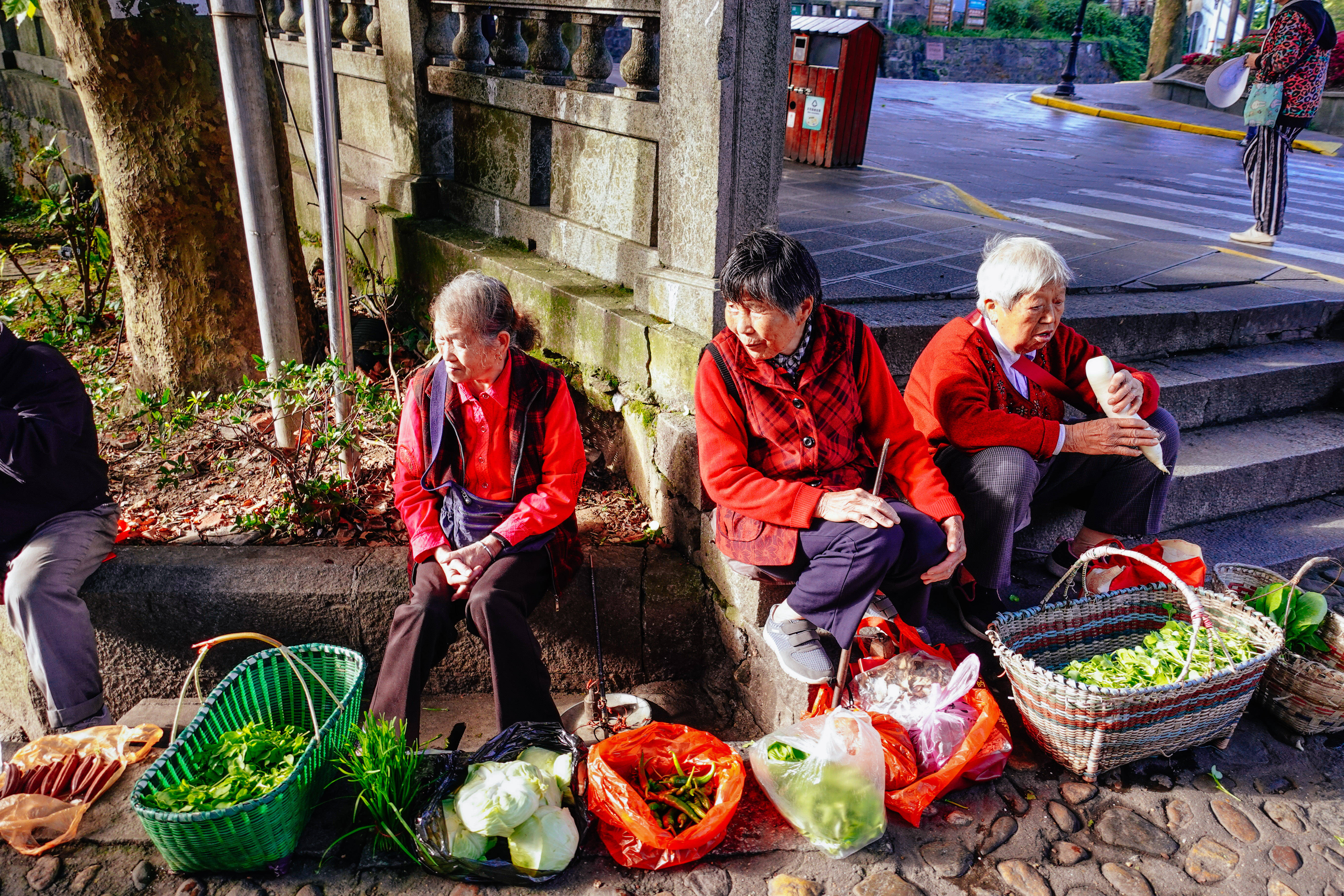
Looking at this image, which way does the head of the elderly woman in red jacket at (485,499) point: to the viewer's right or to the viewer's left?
to the viewer's left

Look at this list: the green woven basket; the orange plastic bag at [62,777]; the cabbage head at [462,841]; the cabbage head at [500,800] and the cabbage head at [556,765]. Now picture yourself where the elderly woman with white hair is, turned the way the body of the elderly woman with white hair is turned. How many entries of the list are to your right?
5

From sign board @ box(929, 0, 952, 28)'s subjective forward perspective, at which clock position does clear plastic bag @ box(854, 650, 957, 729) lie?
The clear plastic bag is roughly at 12 o'clock from the sign board.

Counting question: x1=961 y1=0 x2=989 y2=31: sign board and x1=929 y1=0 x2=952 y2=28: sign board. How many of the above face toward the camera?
2

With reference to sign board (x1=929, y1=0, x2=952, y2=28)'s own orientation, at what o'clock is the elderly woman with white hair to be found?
The elderly woman with white hair is roughly at 12 o'clock from the sign board.

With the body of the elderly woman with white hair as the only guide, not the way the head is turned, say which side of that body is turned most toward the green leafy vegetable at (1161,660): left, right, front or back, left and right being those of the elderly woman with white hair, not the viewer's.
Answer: front

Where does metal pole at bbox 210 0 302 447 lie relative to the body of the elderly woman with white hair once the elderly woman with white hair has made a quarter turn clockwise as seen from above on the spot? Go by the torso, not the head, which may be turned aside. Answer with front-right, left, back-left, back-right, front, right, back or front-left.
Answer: front-right

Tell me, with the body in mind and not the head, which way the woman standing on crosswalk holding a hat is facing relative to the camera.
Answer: to the viewer's left

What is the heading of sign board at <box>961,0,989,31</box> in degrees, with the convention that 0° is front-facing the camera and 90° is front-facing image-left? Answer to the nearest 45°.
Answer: approximately 0°

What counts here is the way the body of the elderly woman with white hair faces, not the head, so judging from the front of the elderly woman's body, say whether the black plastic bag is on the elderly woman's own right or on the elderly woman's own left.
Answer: on the elderly woman's own right
